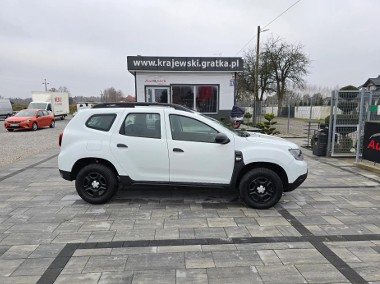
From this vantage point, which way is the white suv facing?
to the viewer's right

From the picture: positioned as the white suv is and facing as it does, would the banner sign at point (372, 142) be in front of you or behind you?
in front

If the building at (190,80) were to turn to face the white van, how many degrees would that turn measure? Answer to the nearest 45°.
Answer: approximately 135° to its right

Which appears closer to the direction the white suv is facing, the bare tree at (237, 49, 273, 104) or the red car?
the bare tree

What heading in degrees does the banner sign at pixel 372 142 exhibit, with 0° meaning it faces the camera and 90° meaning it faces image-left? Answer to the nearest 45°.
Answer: approximately 45°

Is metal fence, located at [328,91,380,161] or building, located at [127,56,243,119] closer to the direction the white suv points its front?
the metal fence

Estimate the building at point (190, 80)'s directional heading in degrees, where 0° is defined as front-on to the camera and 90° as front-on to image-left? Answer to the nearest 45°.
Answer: approximately 0°

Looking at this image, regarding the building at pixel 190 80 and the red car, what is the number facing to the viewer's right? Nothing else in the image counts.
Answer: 0

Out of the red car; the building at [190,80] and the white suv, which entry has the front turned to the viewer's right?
the white suv

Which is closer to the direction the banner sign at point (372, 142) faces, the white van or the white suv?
the white suv

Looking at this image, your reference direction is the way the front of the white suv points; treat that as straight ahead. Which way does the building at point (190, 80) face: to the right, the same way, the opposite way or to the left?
to the right

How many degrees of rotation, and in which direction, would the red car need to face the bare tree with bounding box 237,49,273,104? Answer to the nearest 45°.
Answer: approximately 135° to its left

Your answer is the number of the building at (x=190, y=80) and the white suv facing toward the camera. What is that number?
1

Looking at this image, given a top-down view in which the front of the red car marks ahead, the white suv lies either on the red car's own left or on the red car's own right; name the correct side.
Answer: on the red car's own left
